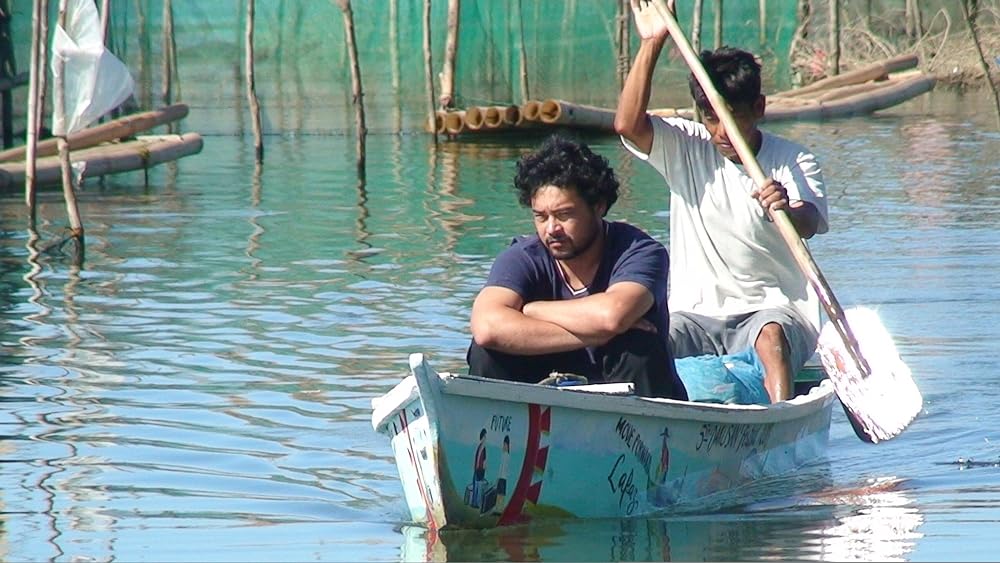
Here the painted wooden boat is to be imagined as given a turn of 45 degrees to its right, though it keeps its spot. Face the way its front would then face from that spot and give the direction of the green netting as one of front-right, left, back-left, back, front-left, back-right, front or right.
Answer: right

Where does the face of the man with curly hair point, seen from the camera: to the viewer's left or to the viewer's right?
to the viewer's left

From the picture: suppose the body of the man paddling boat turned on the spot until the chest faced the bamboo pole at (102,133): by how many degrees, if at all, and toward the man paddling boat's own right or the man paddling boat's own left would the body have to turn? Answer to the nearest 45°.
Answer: approximately 135° to the man paddling boat's own right

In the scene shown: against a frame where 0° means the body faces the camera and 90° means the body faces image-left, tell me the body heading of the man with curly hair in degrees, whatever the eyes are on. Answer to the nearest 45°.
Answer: approximately 45°

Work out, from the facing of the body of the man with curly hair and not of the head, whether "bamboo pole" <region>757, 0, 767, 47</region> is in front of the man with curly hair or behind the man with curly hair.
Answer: behind

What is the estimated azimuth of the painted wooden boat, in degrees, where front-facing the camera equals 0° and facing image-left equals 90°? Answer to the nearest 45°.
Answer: approximately 45°

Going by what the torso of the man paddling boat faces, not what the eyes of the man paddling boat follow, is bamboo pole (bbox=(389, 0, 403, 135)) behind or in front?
behind

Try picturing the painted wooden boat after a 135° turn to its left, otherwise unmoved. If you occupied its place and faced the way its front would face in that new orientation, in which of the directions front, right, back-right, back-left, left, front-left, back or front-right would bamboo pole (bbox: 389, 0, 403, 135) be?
left

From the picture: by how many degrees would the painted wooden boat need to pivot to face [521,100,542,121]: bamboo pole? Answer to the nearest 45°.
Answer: approximately 135° to its right
